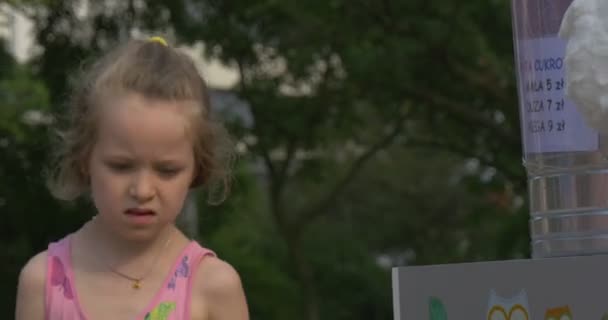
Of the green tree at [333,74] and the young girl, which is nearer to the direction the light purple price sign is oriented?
the young girl

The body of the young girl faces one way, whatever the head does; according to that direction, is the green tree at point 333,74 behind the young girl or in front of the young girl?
behind

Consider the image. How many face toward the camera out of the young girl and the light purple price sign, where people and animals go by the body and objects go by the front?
2

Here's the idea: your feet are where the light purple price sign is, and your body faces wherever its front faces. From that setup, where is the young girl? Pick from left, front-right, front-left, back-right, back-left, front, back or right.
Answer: right

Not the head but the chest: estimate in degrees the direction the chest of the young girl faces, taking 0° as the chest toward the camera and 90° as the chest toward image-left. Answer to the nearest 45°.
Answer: approximately 0°

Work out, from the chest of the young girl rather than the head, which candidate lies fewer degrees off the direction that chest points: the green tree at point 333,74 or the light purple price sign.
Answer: the light purple price sign

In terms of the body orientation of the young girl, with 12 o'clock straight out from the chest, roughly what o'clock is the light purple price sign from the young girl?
The light purple price sign is roughly at 10 o'clock from the young girl.
